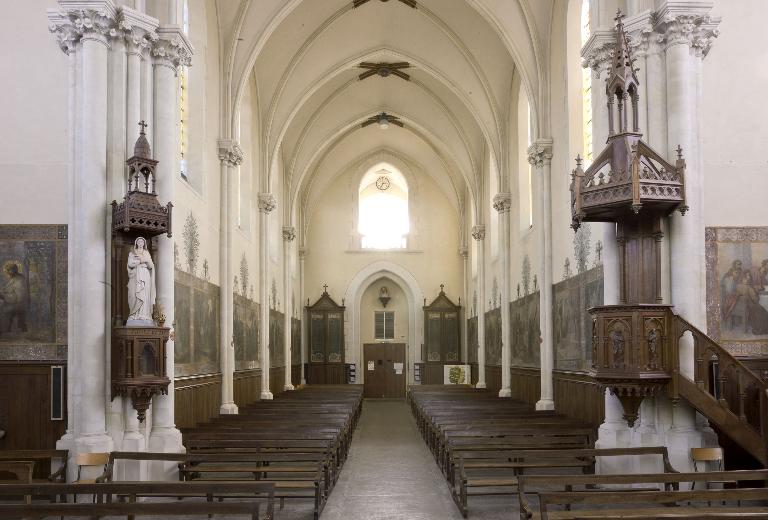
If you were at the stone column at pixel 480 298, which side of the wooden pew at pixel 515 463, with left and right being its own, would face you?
back

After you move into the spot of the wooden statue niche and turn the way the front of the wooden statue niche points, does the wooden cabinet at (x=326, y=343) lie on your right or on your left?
on your left

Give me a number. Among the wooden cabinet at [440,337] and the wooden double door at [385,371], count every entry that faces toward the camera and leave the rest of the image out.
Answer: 2

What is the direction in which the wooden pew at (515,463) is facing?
toward the camera

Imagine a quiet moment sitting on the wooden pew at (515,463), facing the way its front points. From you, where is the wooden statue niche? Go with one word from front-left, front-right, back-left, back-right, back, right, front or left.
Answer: right

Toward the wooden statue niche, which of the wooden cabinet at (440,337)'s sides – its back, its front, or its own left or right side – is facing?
front

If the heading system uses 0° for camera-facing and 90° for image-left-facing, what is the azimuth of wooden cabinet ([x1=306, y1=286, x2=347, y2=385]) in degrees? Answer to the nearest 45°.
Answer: approximately 0°

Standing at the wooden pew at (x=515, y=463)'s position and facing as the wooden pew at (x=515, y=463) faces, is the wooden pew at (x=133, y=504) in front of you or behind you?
in front

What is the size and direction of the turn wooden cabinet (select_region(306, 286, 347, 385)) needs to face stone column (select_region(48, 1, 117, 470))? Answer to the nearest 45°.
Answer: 0° — it already faces it

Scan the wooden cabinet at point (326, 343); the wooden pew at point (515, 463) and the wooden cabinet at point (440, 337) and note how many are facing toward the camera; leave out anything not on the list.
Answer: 3

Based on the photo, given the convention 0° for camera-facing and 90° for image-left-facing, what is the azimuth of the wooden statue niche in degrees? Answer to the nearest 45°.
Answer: approximately 315°

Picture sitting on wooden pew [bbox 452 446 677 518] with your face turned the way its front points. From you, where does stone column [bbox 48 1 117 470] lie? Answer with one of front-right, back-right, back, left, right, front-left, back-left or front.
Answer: right

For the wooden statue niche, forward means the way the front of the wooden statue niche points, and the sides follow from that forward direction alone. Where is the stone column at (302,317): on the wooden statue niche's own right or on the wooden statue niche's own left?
on the wooden statue niche's own left
